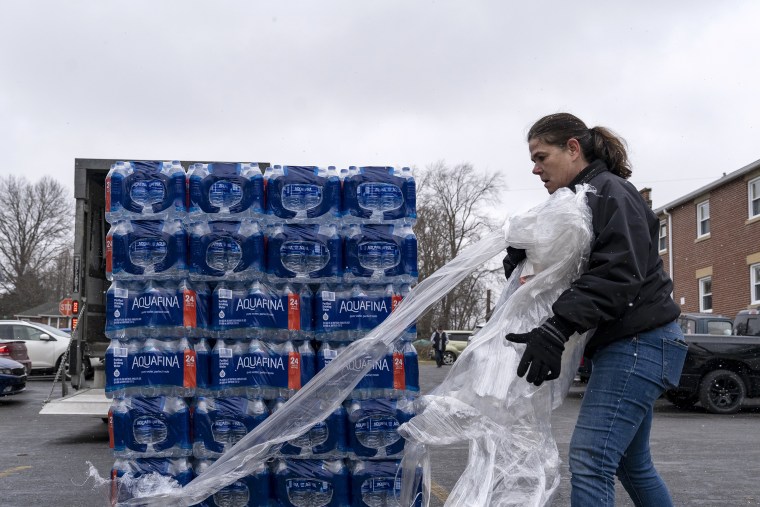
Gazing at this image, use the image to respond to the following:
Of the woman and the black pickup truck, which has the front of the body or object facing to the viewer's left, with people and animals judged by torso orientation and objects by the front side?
the woman

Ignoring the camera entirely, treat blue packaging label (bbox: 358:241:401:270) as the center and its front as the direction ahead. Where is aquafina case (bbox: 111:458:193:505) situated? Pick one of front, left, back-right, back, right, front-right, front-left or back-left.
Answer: right

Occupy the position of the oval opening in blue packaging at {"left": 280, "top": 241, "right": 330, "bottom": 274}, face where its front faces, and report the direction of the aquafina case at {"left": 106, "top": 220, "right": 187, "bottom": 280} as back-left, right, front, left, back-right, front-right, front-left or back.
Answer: right

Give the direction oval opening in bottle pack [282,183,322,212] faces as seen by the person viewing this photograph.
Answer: facing the viewer

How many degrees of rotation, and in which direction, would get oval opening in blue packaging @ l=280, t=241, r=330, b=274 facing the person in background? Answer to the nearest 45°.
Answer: approximately 180°

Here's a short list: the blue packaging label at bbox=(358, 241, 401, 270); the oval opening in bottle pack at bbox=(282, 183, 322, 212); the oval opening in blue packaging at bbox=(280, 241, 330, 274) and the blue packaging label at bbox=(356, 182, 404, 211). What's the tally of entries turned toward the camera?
4

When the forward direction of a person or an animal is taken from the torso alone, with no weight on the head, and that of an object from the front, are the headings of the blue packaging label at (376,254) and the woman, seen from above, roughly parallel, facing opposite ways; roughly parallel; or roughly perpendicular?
roughly perpendicular

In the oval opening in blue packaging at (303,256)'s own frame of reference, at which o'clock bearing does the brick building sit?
The brick building is roughly at 7 o'clock from the oval opening in blue packaging.

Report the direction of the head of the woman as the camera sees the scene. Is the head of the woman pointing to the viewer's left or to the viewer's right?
to the viewer's left

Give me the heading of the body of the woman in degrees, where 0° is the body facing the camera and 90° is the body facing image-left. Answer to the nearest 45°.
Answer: approximately 90°

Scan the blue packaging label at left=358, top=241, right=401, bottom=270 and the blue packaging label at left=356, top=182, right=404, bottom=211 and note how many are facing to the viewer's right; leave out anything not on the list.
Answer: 0

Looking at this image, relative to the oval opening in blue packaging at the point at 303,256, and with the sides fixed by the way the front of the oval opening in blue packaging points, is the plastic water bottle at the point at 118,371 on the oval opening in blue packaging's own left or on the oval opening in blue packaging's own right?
on the oval opening in blue packaging's own right

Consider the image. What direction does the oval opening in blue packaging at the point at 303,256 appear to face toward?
toward the camera
